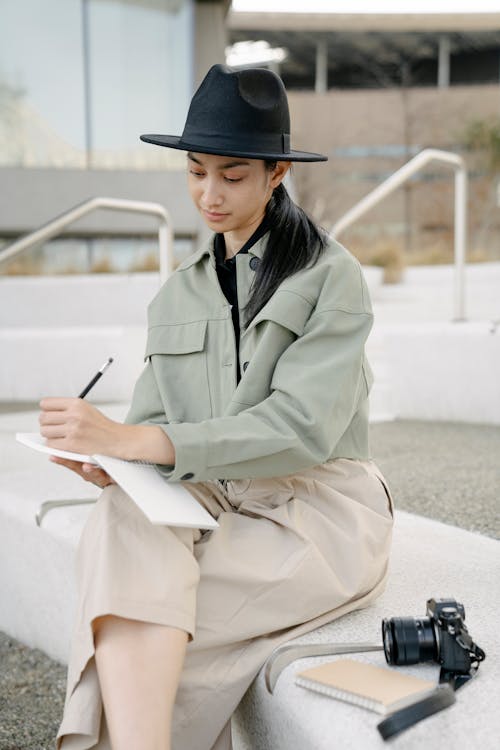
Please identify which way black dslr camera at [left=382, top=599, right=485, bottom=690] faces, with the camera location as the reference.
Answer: facing to the left of the viewer

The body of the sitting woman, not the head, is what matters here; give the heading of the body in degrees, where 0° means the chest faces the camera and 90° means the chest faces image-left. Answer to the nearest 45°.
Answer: approximately 45°

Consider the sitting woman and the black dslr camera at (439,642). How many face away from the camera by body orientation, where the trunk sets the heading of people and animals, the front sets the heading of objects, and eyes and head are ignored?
0

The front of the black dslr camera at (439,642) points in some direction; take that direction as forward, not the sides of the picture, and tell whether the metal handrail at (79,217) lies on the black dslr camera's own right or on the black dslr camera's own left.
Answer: on the black dslr camera's own right

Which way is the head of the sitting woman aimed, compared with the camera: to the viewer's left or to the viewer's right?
to the viewer's left

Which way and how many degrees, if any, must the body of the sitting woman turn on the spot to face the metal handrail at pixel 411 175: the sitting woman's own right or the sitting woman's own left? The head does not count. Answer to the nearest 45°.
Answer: approximately 135° to the sitting woman's own right

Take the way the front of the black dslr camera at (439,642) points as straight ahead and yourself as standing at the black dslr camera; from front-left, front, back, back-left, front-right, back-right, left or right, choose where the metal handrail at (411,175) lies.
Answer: right
